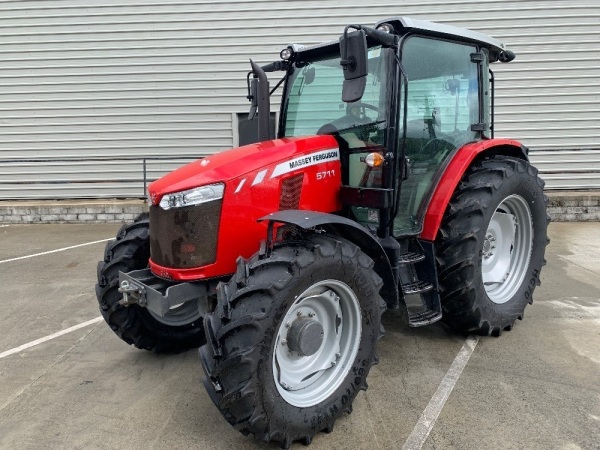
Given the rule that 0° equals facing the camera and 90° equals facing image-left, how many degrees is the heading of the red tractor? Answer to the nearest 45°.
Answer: approximately 45°
